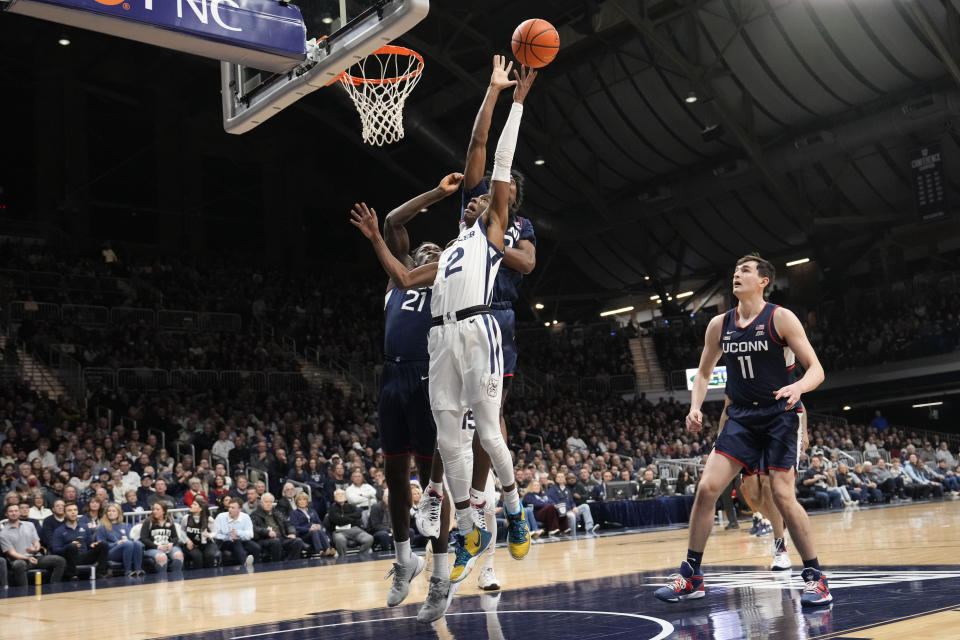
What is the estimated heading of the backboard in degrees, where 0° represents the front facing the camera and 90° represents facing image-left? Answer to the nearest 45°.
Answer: approximately 225°

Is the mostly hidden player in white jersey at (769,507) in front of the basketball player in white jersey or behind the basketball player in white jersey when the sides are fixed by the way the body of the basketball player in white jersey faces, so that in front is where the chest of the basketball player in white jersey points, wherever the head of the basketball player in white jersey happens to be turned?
behind

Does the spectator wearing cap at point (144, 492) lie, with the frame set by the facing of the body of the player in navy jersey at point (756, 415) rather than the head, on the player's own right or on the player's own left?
on the player's own right

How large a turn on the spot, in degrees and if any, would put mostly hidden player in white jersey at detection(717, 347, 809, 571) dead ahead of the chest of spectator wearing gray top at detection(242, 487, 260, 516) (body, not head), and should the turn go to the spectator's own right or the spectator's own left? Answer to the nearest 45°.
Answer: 0° — they already face them

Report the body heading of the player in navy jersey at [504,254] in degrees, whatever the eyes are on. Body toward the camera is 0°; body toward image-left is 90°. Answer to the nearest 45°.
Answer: approximately 45°
